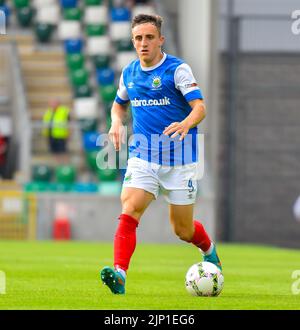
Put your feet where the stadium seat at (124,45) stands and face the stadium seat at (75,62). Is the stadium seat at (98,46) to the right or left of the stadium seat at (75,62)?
right

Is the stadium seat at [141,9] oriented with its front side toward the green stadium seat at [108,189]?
yes

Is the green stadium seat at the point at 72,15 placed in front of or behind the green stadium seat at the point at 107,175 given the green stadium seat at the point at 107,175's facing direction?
behind

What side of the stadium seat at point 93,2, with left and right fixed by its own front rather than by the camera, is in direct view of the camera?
front

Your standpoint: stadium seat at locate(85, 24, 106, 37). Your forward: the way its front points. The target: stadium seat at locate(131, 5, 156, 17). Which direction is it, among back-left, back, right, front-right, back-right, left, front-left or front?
left

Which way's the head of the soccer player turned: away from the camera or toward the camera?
toward the camera

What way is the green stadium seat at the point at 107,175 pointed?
toward the camera

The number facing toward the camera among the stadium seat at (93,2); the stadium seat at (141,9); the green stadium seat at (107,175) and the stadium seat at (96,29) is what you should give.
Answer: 4

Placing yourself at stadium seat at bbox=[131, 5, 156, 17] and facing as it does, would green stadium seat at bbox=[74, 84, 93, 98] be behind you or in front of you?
in front

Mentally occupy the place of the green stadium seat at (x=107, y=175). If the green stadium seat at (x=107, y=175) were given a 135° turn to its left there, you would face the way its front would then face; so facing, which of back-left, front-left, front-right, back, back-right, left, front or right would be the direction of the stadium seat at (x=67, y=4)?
front-left

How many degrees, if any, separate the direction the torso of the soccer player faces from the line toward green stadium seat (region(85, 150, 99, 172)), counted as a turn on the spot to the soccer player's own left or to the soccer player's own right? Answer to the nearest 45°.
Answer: approximately 135° to the soccer player's own right

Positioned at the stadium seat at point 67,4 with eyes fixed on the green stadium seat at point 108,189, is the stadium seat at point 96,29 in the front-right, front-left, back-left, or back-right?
front-left

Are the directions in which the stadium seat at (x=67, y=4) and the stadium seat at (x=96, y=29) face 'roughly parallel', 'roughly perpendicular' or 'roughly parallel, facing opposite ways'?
roughly parallel

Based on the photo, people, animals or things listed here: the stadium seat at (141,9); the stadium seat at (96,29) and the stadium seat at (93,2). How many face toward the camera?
3
